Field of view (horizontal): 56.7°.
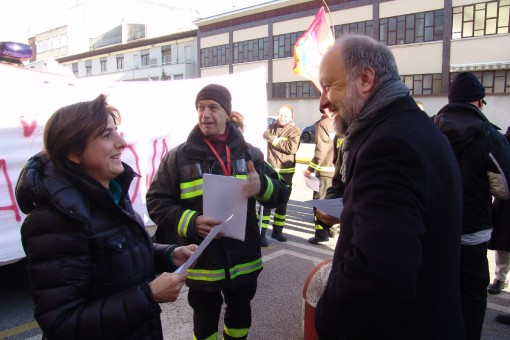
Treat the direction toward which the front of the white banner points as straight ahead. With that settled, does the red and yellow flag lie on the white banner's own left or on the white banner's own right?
on the white banner's own left

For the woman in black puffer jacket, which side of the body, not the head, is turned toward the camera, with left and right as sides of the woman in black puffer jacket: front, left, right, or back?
right

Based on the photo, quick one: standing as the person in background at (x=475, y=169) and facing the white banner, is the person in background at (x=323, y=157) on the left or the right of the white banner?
right

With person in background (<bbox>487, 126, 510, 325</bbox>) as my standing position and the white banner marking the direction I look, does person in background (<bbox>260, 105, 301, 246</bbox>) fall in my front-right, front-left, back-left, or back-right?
front-right

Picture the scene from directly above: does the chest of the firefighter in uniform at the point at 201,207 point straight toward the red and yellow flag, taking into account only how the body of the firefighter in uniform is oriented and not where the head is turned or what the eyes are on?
no

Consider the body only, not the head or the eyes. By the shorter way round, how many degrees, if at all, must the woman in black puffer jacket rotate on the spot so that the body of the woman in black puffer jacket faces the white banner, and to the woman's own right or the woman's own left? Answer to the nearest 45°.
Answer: approximately 90° to the woman's own left

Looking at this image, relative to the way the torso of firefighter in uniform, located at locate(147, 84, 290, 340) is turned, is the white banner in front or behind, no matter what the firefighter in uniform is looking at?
behind

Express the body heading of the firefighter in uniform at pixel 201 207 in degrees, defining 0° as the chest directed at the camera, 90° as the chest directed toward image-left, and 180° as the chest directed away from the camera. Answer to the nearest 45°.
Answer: approximately 0°

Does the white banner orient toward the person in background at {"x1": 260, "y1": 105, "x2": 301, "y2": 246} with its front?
no

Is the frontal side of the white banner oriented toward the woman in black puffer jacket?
yes

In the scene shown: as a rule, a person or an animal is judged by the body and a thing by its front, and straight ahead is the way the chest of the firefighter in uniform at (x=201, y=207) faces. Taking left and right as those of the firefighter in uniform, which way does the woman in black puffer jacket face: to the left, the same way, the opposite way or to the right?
to the left
